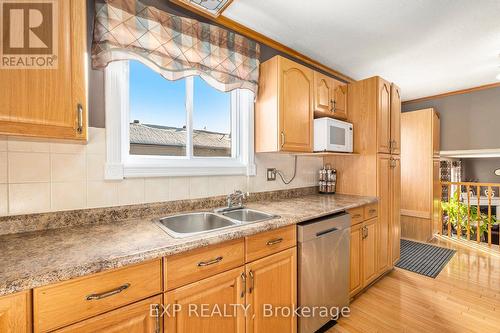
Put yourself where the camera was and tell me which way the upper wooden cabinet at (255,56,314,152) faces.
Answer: facing the viewer and to the right of the viewer

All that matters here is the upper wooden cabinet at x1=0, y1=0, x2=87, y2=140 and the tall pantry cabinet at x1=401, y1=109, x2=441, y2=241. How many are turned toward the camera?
1

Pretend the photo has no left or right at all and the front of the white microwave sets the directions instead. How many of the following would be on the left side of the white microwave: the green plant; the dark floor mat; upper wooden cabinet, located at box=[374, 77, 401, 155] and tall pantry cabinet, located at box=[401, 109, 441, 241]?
4

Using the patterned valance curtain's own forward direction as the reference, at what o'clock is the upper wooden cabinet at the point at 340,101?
The upper wooden cabinet is roughly at 10 o'clock from the patterned valance curtain.

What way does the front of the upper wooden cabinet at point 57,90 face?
toward the camera

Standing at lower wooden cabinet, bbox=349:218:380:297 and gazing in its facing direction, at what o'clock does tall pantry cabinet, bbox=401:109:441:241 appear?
The tall pantry cabinet is roughly at 8 o'clock from the lower wooden cabinet.

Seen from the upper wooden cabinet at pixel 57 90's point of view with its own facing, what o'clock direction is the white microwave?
The white microwave is roughly at 9 o'clock from the upper wooden cabinet.

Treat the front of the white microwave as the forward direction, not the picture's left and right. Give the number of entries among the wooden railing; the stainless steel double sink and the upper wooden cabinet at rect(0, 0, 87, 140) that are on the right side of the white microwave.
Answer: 2

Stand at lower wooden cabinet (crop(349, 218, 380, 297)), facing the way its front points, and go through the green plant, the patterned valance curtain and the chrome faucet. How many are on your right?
2

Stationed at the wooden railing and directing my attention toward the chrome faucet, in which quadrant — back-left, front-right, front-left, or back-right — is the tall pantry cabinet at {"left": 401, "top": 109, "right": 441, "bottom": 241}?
front-right

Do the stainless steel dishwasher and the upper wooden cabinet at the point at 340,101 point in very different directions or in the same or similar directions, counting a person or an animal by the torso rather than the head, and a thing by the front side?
same or similar directions

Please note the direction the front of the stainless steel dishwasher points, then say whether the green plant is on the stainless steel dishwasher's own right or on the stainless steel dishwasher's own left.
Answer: on the stainless steel dishwasher's own left

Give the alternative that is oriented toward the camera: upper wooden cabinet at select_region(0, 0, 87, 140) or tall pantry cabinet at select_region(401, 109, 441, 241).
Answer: the upper wooden cabinet

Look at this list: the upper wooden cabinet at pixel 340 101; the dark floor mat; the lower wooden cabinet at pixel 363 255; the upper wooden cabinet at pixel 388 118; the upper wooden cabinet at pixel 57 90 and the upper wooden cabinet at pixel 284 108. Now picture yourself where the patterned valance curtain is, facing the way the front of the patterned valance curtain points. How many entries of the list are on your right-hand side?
1

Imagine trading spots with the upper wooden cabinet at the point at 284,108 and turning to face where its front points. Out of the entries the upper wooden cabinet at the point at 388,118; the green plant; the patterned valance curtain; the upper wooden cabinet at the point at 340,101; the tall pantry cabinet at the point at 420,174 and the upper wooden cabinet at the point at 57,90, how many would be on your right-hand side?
2
